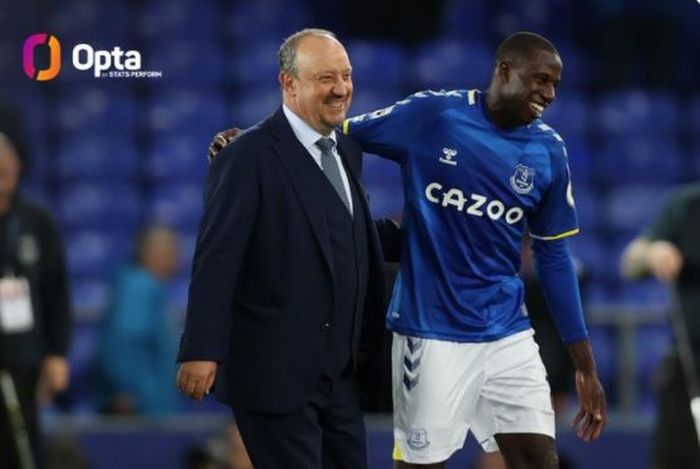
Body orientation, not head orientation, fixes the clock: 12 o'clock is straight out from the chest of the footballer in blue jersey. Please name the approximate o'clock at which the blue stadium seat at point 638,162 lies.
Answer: The blue stadium seat is roughly at 8 o'clock from the footballer in blue jersey.

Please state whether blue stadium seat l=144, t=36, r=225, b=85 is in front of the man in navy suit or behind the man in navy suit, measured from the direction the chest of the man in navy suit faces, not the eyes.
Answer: behind

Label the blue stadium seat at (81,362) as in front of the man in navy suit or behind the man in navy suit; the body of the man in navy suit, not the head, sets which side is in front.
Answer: behind

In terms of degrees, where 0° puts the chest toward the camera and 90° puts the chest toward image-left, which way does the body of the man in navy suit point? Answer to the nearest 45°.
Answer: approximately 315°

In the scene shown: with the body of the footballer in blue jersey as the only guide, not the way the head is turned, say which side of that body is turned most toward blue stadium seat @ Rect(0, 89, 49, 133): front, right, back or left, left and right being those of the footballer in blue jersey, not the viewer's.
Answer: back

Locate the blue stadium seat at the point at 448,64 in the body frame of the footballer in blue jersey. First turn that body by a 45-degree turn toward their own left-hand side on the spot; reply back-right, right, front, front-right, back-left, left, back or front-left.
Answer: left

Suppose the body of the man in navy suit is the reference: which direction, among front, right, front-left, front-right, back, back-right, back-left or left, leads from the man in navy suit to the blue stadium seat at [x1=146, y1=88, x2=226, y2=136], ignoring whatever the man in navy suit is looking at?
back-left

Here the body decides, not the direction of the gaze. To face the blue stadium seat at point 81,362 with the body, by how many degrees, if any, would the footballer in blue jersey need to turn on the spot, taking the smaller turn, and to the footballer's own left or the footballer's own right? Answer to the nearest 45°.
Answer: approximately 180°
